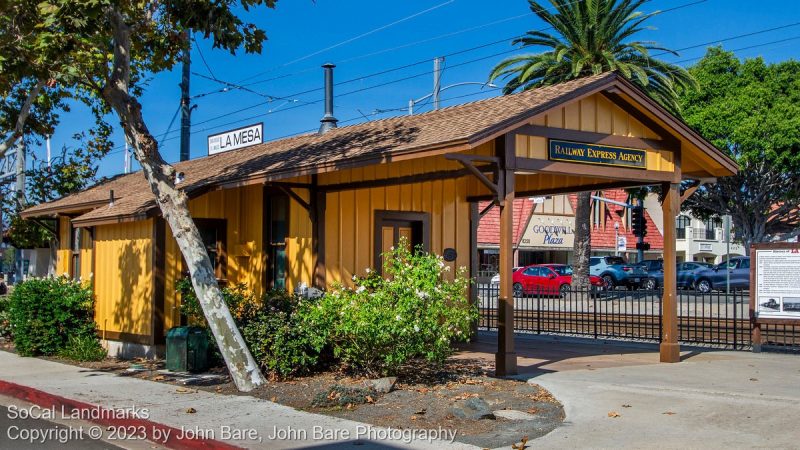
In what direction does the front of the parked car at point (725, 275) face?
to the viewer's left

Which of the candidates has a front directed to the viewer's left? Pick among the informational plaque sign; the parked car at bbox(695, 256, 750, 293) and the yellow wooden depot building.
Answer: the parked car

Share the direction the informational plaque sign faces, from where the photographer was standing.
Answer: facing the viewer

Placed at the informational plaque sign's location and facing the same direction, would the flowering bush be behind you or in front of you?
in front

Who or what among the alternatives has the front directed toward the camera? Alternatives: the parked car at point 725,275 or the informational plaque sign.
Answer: the informational plaque sign

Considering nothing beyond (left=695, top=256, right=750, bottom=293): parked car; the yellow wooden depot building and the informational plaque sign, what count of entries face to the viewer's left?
1

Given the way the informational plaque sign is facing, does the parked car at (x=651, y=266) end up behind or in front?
behind

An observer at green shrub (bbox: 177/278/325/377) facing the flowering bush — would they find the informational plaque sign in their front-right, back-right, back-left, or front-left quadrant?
front-left

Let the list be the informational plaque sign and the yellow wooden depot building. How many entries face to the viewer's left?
0

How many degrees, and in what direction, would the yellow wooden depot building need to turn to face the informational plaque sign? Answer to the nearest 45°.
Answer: approximately 45° to its left

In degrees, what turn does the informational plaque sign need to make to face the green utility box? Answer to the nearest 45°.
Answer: approximately 45° to its right

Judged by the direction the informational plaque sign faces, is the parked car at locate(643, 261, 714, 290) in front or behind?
behind

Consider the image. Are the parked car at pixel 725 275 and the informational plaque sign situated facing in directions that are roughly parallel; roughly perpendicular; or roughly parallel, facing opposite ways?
roughly perpendicular

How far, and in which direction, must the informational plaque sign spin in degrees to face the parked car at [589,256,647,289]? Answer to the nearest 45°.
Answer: approximately 180°

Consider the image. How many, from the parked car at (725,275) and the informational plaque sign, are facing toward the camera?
1

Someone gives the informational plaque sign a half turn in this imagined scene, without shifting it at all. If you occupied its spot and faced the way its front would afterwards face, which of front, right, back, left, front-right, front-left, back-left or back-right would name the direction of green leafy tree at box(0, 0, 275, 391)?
back-left
